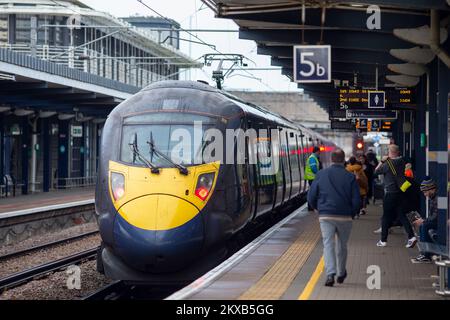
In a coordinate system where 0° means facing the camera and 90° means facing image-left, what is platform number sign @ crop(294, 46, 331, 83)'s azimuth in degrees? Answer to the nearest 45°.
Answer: approximately 0°

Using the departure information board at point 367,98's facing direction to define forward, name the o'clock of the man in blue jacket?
The man in blue jacket is roughly at 12 o'clock from the departure information board.

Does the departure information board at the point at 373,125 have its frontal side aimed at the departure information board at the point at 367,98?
yes

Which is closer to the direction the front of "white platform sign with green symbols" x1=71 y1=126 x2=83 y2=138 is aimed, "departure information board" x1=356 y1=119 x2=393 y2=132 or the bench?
the bench

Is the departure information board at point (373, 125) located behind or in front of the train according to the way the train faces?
behind

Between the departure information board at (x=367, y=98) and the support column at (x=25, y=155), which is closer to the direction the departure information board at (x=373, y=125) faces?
the departure information board

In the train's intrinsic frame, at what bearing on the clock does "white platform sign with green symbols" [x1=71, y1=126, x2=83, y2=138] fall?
The white platform sign with green symbols is roughly at 4 o'clock from the train.

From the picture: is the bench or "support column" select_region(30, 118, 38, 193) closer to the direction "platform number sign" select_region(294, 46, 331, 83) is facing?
the bench

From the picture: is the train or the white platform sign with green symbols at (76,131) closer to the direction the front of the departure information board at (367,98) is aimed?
the train

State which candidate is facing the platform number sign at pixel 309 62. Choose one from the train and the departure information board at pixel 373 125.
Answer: the departure information board

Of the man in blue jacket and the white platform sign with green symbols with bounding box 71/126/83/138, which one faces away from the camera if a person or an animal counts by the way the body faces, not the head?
the man in blue jacket
